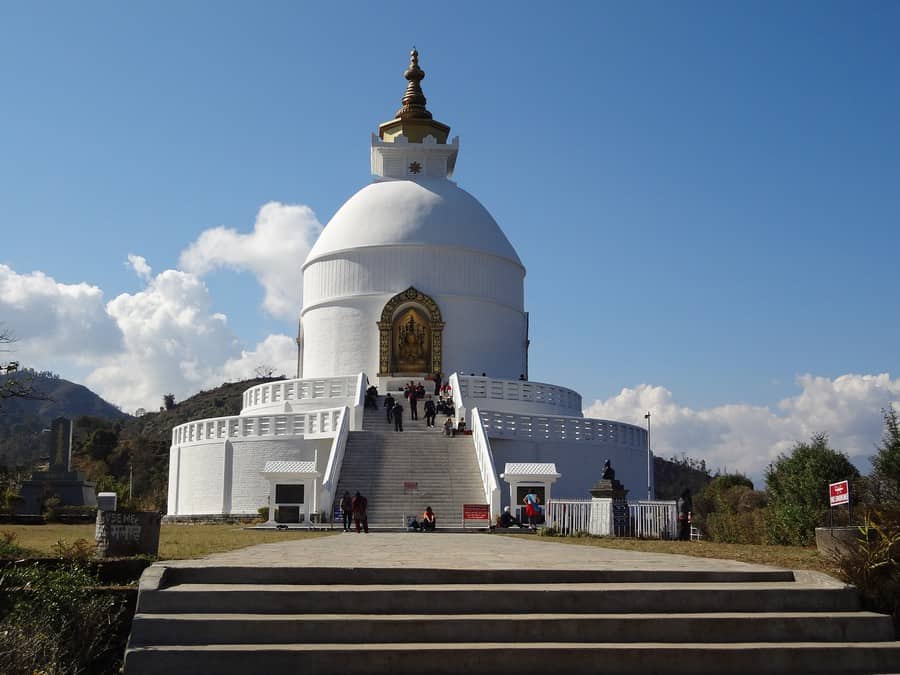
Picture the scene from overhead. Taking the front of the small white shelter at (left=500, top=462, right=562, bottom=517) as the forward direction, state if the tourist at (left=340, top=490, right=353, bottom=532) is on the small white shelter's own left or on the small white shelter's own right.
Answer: on the small white shelter's own right

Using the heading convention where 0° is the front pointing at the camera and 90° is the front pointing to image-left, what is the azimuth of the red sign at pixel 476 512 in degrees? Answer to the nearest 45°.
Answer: approximately 0°

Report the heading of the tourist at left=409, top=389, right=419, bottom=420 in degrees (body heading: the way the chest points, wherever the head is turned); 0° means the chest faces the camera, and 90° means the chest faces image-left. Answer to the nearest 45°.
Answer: approximately 180°

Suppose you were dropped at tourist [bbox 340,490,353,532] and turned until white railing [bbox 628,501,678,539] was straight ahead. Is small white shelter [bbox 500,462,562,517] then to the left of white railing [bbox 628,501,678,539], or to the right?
left

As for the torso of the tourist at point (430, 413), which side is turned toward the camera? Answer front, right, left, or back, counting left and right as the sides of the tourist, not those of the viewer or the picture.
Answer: back

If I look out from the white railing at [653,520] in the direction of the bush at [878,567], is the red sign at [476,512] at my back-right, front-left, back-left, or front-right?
back-right

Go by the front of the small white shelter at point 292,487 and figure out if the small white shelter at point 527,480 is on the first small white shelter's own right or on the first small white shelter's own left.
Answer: on the first small white shelter's own left
